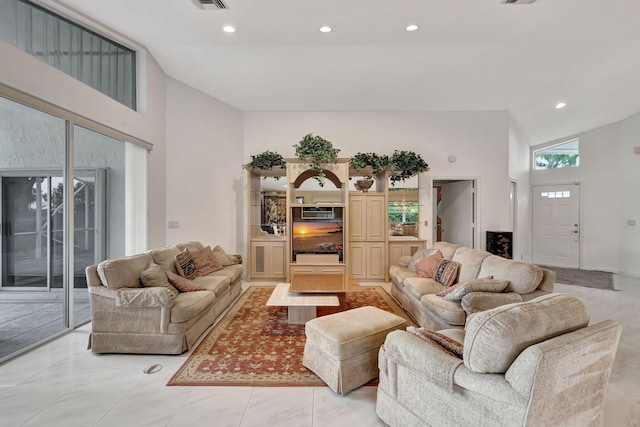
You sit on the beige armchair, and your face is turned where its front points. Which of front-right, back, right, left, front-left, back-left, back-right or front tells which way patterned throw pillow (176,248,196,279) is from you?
front-left

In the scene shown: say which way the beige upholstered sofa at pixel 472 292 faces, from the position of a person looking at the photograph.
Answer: facing the viewer and to the left of the viewer

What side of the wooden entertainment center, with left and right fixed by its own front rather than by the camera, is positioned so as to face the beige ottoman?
front

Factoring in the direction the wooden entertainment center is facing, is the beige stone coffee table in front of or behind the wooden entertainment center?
in front

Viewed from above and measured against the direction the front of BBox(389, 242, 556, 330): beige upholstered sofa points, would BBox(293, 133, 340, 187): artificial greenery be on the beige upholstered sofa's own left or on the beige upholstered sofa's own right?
on the beige upholstered sofa's own right

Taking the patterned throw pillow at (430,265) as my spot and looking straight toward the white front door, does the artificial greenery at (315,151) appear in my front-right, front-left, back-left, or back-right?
back-left

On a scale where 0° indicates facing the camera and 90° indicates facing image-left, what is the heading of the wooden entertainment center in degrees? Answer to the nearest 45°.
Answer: approximately 0°

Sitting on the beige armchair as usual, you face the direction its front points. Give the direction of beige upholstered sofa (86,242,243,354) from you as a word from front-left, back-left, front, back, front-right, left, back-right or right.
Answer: front-left

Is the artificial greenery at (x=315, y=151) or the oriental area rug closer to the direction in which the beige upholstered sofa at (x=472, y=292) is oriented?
the oriental area rug

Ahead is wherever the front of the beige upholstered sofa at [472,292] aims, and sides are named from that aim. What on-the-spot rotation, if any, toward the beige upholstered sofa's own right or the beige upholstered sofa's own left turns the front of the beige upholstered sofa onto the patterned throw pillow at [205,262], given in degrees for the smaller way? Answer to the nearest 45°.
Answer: approximately 45° to the beige upholstered sofa's own right

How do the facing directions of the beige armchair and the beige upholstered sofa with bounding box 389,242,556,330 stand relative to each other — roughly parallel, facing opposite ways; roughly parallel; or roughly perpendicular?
roughly perpendicular

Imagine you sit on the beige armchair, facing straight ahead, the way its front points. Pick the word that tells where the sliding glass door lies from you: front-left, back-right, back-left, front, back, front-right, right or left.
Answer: front-left

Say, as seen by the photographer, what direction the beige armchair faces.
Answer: facing away from the viewer and to the left of the viewer
